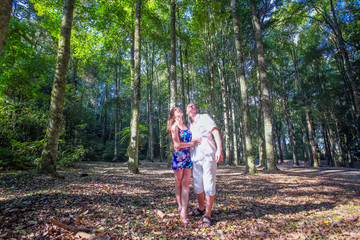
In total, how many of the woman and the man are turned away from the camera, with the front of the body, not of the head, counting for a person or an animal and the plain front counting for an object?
0

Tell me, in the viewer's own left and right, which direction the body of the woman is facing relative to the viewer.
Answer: facing the viewer and to the right of the viewer

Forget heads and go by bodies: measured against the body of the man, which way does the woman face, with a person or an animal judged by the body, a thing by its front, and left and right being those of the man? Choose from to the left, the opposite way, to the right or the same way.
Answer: to the left

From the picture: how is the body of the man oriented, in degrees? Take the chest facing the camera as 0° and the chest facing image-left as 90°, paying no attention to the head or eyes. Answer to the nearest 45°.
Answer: approximately 45°

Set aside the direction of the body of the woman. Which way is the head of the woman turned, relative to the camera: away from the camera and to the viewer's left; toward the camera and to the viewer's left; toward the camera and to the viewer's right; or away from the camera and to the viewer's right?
toward the camera and to the viewer's right
